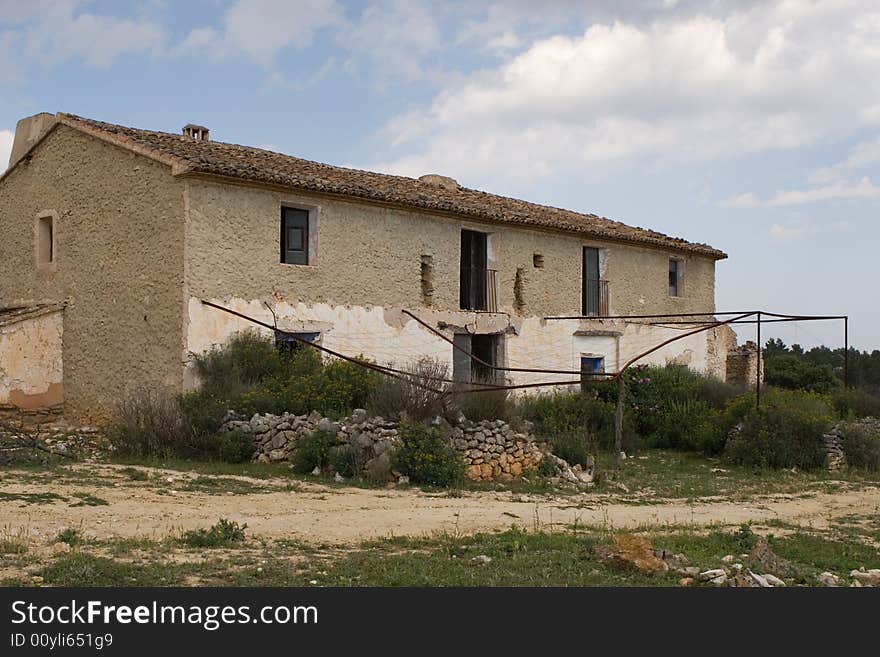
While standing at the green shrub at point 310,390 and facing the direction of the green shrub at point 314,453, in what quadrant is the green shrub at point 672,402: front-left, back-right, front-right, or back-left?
back-left

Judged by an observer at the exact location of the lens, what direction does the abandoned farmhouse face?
facing the viewer and to the right of the viewer

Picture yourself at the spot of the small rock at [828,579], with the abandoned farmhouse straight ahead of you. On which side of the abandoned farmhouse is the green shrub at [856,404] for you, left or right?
right

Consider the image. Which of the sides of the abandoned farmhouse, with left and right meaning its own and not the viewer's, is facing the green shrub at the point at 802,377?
left

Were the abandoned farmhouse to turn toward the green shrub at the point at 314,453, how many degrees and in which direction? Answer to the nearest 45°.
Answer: approximately 45° to its right

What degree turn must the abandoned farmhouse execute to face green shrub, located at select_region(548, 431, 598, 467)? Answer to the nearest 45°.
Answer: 0° — it already faces it

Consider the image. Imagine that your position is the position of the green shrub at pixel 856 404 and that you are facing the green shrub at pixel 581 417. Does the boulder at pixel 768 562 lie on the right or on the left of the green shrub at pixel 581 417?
left

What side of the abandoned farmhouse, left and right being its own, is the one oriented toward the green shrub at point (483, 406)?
front

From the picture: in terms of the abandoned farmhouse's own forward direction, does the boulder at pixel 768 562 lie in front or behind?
in front

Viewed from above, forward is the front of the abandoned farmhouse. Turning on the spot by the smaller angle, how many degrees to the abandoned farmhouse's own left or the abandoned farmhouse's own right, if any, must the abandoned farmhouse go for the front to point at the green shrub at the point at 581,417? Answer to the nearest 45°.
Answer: approximately 45° to the abandoned farmhouse's own left

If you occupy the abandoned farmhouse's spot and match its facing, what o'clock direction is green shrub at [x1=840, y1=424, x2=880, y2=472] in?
The green shrub is roughly at 11 o'clock from the abandoned farmhouse.

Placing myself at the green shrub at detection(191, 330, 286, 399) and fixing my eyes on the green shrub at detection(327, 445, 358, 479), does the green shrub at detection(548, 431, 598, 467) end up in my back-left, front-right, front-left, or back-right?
front-left
